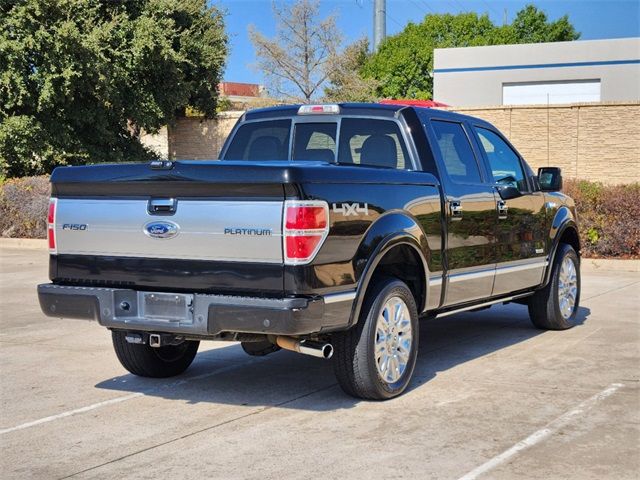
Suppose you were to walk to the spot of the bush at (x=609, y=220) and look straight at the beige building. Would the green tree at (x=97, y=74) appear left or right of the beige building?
left

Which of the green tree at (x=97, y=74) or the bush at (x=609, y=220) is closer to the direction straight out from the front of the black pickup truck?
the bush

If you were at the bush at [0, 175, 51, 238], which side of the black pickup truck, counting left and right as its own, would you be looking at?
left

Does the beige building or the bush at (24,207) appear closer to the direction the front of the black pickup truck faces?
the beige building

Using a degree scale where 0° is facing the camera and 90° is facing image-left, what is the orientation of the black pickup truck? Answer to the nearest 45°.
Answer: approximately 225°

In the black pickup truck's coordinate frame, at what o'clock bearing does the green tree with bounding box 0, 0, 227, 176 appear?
The green tree is roughly at 10 o'clock from the black pickup truck.

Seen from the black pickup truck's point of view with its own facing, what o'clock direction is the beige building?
The beige building is roughly at 11 o'clock from the black pickup truck.

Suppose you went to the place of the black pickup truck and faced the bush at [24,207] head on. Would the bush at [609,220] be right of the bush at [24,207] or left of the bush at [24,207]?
right

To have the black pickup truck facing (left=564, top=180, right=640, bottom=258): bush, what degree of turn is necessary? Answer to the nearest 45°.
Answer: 0° — it already faces it

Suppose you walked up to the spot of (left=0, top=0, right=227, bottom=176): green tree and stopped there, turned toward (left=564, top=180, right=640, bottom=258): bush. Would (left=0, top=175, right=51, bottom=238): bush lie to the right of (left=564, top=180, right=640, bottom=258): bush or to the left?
right
